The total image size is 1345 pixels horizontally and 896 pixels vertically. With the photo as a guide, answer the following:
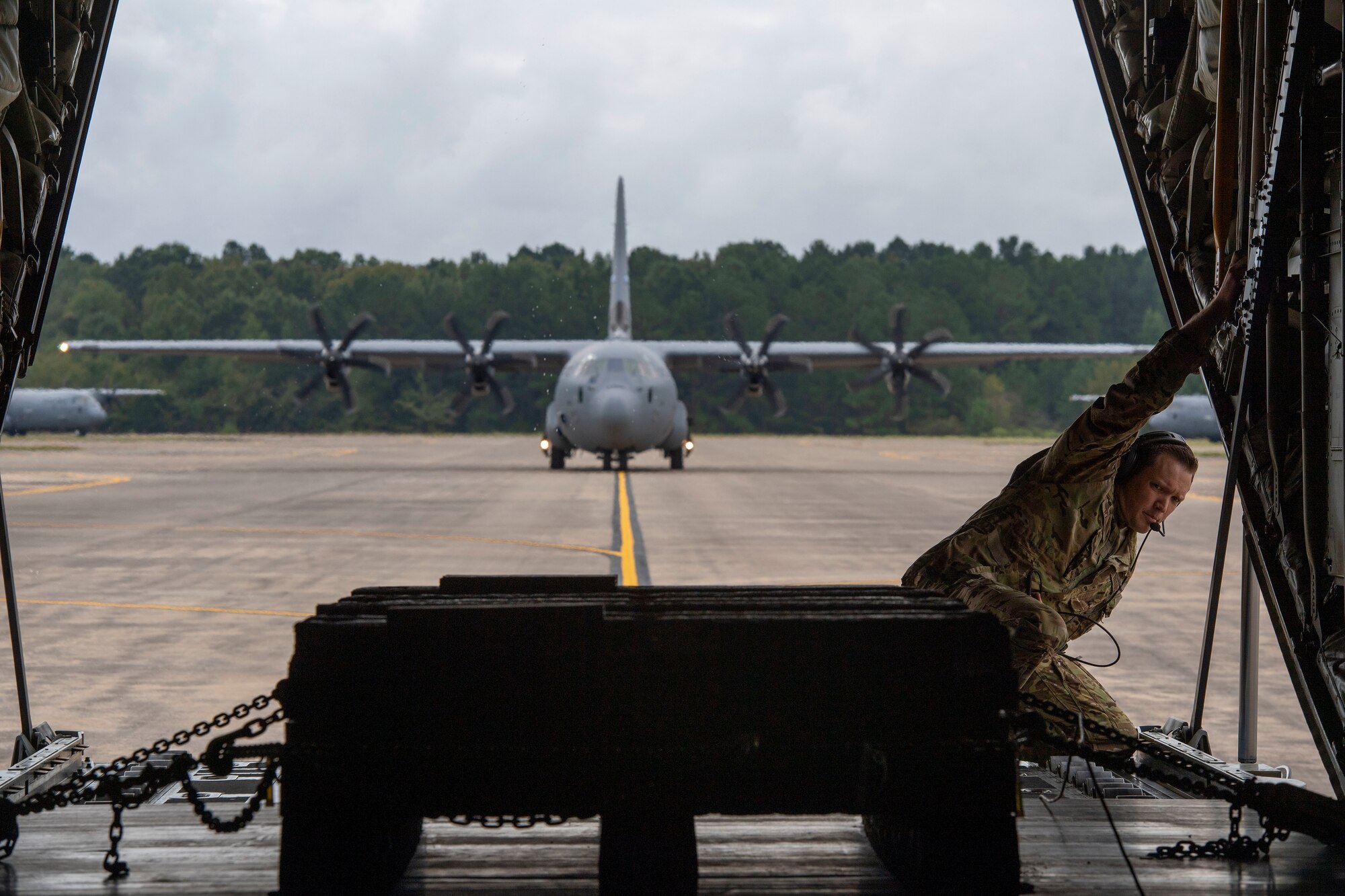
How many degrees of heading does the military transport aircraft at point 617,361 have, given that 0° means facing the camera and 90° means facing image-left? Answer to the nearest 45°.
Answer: approximately 0°

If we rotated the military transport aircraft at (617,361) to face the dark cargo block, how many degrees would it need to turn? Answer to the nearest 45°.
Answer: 0° — it already faces it
